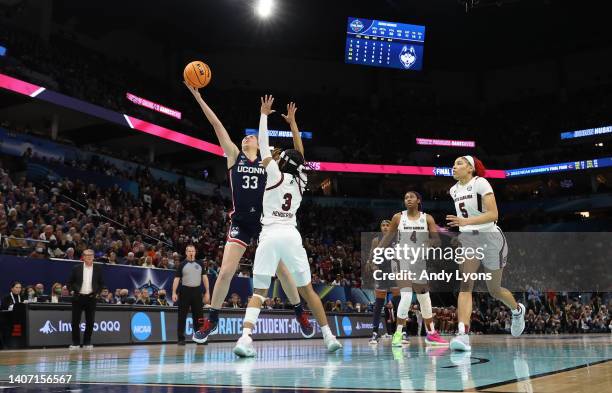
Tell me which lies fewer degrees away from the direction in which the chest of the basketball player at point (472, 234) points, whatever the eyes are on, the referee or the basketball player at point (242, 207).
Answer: the basketball player

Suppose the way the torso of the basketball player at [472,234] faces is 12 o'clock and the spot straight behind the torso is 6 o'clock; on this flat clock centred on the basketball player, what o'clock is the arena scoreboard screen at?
The arena scoreboard screen is roughly at 4 o'clock from the basketball player.

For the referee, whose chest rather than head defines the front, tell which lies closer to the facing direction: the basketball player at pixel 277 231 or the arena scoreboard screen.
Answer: the basketball player

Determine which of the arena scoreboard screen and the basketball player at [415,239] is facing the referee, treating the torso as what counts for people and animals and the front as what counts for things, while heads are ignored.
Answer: the arena scoreboard screen

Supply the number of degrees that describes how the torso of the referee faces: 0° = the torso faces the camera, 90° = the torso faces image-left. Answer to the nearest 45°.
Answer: approximately 0°

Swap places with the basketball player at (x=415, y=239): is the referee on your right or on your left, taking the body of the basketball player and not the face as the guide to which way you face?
on your right

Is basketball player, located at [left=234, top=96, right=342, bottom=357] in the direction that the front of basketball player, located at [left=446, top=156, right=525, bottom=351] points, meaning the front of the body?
yes

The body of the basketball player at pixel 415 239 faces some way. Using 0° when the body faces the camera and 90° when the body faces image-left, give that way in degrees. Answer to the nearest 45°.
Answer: approximately 0°

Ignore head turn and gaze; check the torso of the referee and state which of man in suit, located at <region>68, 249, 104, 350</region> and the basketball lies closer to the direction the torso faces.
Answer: the basketball

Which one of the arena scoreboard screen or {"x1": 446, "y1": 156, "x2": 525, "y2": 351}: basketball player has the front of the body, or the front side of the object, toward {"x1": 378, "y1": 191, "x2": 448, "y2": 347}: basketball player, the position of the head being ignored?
the arena scoreboard screen
